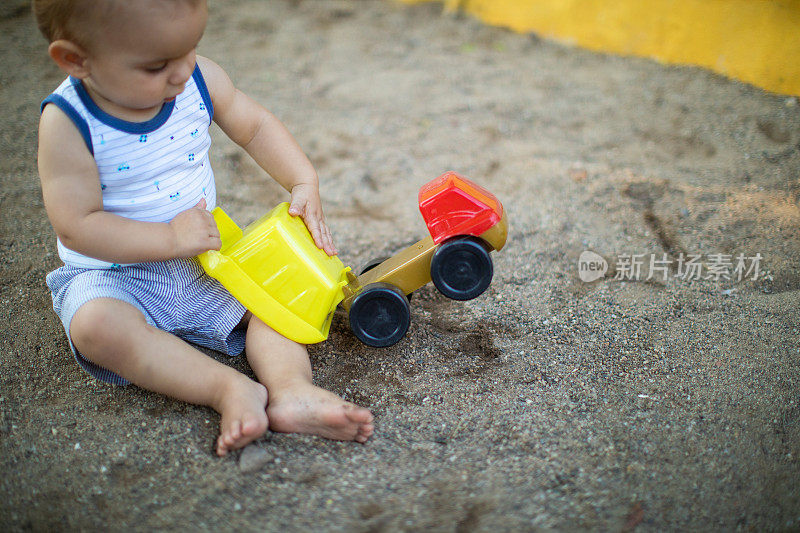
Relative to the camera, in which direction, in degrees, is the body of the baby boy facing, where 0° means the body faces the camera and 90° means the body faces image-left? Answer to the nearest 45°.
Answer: approximately 315°

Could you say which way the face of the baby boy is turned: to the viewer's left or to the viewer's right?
to the viewer's right

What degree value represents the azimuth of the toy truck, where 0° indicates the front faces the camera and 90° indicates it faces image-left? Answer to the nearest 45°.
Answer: approximately 270°
